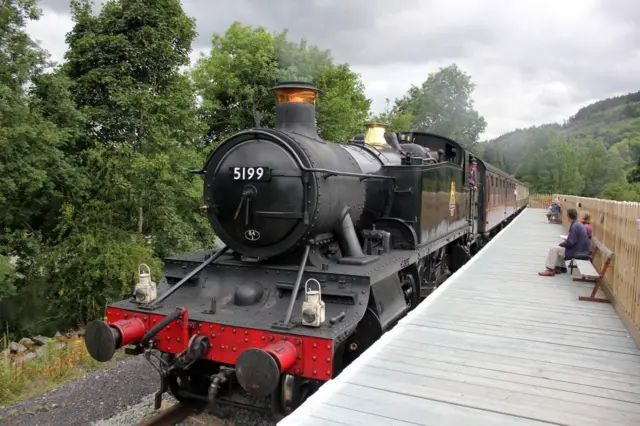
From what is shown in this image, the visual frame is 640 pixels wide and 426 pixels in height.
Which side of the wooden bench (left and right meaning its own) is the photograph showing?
left

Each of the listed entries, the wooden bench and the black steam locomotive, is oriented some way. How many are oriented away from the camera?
0

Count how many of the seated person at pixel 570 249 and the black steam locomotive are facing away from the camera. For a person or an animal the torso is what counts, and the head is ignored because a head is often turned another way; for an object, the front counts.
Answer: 0

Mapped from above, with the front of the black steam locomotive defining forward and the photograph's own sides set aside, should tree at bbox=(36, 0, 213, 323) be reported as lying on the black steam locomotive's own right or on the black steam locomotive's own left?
on the black steam locomotive's own right

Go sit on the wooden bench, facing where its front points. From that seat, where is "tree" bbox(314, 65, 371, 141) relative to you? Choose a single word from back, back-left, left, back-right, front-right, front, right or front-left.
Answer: front-right

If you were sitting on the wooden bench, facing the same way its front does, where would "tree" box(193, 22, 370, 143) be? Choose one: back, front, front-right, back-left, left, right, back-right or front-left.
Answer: front-right

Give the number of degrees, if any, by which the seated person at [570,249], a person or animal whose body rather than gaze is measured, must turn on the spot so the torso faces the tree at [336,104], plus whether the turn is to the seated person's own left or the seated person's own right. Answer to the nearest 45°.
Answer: approximately 45° to the seated person's own right

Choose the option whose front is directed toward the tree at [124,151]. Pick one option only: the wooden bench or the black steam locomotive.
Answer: the wooden bench

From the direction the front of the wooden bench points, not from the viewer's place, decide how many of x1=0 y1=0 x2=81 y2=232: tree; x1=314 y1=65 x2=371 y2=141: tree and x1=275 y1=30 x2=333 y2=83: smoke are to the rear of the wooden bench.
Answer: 0

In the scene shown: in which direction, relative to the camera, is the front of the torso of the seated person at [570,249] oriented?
to the viewer's left

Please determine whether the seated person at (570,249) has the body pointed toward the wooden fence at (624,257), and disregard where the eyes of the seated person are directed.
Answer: no

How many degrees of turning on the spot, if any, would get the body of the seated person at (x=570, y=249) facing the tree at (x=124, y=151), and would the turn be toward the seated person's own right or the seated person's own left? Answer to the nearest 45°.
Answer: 0° — they already face it

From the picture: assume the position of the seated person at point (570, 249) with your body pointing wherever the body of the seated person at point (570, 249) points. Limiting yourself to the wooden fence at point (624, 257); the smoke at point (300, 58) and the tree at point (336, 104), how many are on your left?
1

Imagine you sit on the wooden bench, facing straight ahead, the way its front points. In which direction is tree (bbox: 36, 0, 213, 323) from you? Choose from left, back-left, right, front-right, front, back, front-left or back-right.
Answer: front

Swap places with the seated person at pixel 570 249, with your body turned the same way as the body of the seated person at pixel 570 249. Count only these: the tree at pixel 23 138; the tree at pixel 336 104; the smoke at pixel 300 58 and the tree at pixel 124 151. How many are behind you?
0

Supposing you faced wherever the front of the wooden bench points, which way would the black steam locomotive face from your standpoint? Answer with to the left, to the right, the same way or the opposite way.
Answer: to the left

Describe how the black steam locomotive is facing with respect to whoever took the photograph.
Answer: facing the viewer and to the left of the viewer
